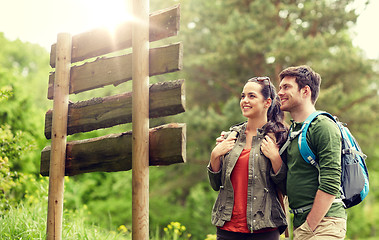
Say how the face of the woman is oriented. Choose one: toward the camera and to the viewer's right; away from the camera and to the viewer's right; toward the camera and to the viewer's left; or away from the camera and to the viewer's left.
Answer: toward the camera and to the viewer's left

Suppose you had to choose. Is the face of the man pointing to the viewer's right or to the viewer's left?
to the viewer's left
